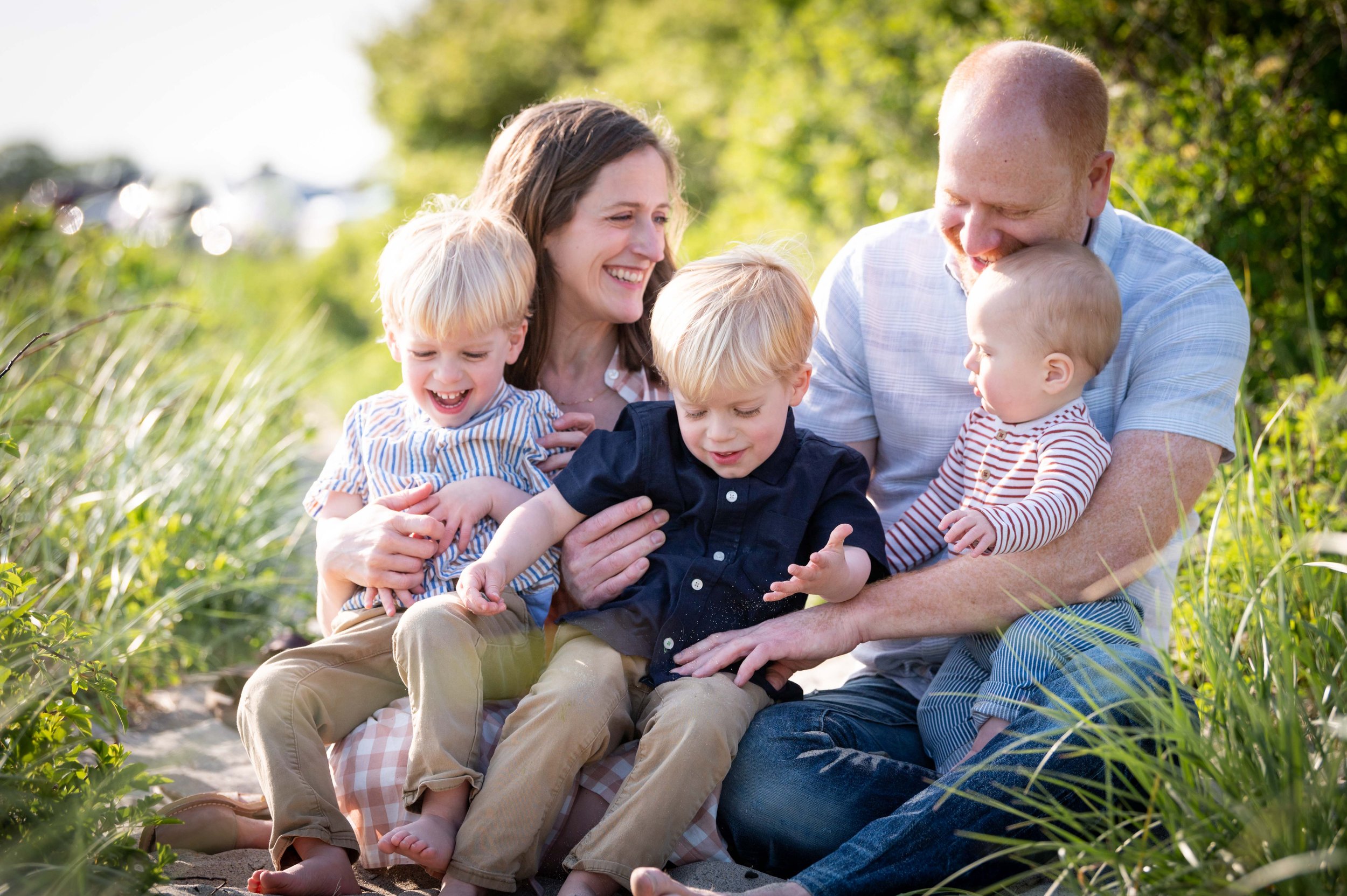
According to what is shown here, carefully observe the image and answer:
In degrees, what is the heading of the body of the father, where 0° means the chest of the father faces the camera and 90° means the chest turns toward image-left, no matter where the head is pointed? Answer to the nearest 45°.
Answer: approximately 45°

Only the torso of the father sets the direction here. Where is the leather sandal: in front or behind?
in front

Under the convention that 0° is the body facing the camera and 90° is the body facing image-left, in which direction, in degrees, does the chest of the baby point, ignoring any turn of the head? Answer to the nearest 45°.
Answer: approximately 45°

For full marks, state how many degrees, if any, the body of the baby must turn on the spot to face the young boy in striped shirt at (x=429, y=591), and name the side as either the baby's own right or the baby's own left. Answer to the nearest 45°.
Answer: approximately 45° to the baby's own right

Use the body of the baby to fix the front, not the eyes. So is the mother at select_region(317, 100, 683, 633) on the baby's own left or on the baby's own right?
on the baby's own right
